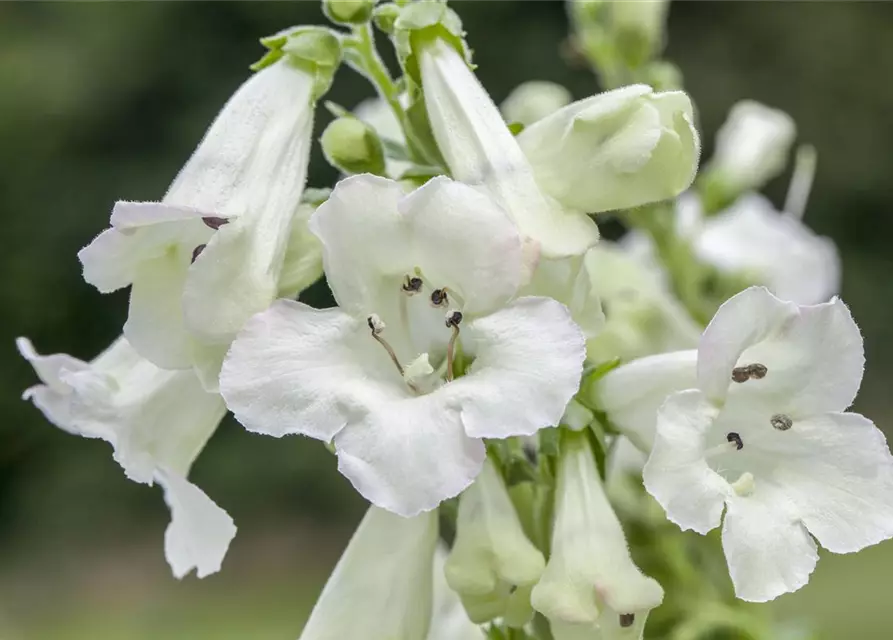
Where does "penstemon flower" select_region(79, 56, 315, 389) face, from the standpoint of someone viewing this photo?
facing the viewer and to the left of the viewer

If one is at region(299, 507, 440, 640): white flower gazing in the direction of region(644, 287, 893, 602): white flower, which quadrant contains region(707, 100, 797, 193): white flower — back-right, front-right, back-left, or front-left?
front-left
